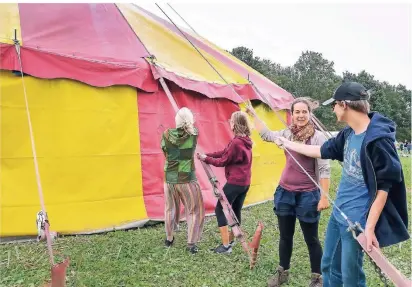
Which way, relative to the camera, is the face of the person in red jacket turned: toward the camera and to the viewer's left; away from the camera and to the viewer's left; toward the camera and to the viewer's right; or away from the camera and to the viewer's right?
away from the camera and to the viewer's left

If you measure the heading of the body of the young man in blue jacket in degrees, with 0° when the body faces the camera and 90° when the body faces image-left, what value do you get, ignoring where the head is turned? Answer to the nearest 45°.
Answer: approximately 45°

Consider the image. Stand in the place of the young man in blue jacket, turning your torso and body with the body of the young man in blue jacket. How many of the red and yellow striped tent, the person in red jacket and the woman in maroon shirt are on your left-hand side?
0

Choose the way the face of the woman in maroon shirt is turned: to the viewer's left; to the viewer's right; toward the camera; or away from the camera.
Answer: toward the camera
